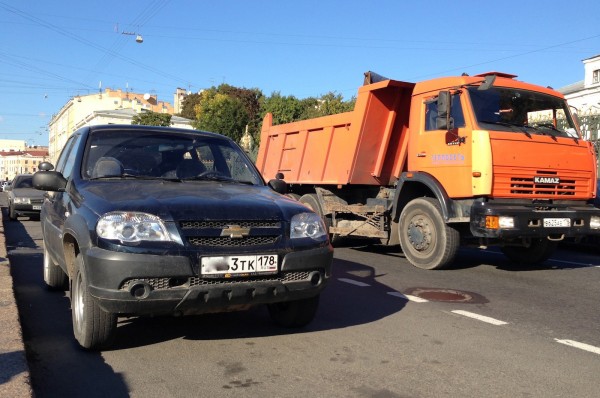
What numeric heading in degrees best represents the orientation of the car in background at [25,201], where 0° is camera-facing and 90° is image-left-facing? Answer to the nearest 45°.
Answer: approximately 0°

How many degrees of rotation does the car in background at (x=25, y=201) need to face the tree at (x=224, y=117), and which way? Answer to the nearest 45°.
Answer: approximately 135° to its left

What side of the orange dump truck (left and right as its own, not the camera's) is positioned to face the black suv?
right

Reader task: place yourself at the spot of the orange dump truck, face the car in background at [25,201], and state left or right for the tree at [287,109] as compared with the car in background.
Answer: right

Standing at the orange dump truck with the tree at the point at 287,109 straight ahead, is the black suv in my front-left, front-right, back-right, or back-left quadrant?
back-left

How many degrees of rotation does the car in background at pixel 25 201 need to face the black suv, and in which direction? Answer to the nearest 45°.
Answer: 0° — it already faces it

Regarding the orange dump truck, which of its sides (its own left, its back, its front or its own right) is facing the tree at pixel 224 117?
back

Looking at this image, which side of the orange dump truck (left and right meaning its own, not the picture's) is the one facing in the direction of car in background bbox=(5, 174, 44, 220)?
back

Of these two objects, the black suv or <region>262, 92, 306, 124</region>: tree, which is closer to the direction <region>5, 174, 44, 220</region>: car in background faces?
the black suv

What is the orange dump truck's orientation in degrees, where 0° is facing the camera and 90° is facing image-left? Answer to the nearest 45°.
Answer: approximately 315°

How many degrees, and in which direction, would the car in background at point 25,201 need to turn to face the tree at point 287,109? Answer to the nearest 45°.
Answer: approximately 135° to its left
